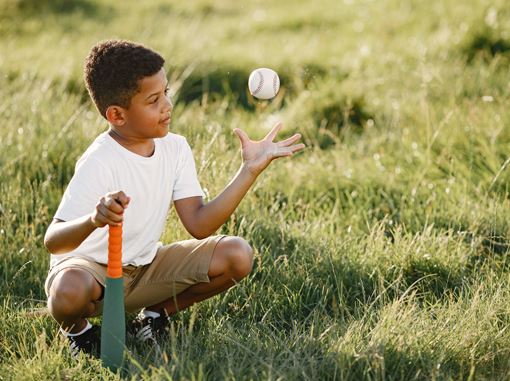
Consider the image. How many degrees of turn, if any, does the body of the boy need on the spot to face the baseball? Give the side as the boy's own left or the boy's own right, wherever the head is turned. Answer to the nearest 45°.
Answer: approximately 90° to the boy's own left

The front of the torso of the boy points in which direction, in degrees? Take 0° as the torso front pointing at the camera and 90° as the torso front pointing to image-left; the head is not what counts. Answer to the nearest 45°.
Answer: approximately 315°
